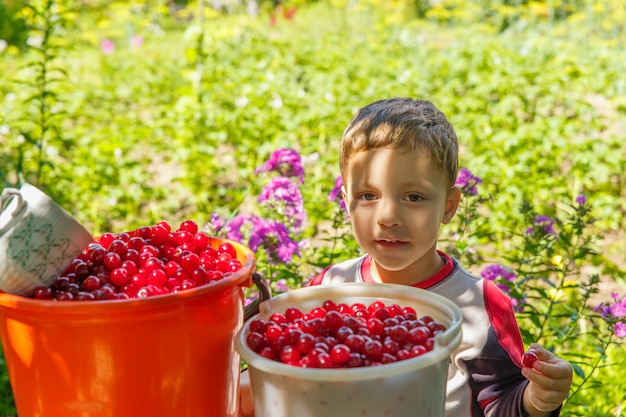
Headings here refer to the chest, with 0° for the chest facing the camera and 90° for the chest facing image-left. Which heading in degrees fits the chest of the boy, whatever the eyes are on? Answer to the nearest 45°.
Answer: approximately 0°

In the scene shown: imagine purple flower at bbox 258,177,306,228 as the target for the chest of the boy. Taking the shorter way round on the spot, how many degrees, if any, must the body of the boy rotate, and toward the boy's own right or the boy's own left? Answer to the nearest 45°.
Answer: approximately 135° to the boy's own right

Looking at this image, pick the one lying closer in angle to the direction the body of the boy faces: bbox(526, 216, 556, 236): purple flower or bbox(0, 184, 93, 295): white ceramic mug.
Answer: the white ceramic mug

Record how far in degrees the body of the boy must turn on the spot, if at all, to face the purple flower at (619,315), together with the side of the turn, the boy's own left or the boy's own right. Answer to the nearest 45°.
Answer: approximately 135° to the boy's own left

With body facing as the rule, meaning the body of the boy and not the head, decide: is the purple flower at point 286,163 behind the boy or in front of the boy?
behind

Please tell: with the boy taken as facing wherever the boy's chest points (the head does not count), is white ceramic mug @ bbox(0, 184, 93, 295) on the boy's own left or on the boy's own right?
on the boy's own right

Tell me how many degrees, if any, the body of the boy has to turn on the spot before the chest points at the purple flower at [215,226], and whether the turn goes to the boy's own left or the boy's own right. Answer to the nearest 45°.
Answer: approximately 135° to the boy's own right
